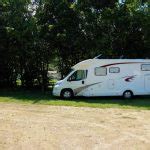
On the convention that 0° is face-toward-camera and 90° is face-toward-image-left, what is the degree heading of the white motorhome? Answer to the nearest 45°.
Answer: approximately 90°
